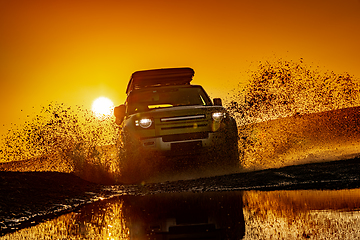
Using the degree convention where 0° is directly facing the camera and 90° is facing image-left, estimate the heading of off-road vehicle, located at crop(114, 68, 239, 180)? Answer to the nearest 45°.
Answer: approximately 0°
